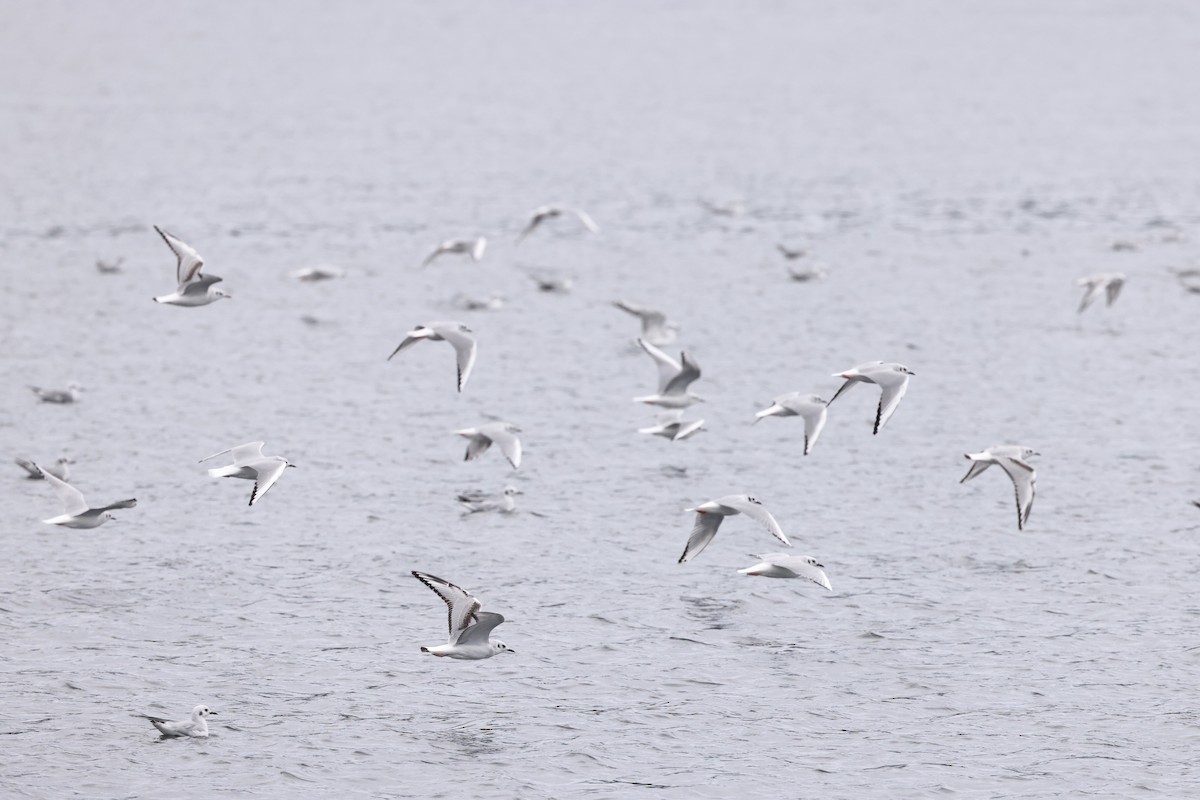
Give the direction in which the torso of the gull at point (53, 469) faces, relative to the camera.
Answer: to the viewer's right

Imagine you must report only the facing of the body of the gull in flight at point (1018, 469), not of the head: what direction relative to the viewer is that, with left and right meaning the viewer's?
facing to the right of the viewer

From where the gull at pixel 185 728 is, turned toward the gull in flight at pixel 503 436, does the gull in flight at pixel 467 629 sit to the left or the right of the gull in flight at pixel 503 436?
right

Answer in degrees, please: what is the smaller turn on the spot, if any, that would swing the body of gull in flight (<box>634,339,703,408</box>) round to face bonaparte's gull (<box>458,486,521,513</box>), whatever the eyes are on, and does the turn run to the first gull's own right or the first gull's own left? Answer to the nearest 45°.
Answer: approximately 135° to the first gull's own right

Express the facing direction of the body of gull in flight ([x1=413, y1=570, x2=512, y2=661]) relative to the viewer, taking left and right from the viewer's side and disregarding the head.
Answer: facing to the right of the viewer

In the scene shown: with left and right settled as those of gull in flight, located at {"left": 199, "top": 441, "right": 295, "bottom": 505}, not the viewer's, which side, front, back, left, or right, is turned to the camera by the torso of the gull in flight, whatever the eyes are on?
right

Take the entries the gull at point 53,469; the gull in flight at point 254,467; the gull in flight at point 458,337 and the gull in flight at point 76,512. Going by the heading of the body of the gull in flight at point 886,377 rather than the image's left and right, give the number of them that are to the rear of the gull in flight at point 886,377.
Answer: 4

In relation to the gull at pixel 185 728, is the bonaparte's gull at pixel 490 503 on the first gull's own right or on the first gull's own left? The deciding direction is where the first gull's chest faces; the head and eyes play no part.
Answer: on the first gull's own left

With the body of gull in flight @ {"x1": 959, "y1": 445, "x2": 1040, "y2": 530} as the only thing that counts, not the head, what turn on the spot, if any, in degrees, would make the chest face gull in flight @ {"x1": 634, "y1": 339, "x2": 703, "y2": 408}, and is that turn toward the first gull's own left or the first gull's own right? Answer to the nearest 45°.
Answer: approximately 135° to the first gull's own left

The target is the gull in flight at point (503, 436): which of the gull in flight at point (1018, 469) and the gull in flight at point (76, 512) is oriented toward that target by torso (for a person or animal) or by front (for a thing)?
the gull in flight at point (76, 512)

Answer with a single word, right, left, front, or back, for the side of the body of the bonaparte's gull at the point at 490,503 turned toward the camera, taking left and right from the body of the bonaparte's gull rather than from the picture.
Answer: right

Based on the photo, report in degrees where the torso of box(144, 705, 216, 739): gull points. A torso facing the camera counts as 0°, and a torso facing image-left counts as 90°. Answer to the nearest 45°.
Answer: approximately 270°

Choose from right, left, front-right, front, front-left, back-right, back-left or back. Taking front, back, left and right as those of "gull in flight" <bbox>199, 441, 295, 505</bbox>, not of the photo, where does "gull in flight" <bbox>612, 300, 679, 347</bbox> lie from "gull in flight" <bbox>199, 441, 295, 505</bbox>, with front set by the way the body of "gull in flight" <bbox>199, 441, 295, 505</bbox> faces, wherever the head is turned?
front-left

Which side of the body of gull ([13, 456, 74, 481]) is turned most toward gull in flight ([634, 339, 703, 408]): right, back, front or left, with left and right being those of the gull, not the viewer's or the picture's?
front

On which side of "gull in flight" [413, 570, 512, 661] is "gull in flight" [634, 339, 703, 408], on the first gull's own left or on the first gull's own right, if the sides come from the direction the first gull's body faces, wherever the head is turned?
on the first gull's own left
